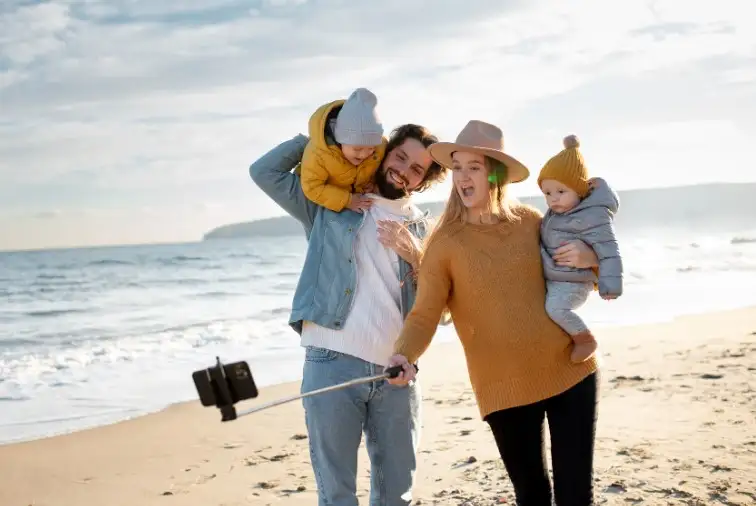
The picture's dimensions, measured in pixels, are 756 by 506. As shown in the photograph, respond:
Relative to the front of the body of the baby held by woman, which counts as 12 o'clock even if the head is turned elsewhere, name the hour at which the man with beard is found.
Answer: The man with beard is roughly at 1 o'clock from the baby held by woman.

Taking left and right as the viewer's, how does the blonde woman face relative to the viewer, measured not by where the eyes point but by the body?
facing the viewer

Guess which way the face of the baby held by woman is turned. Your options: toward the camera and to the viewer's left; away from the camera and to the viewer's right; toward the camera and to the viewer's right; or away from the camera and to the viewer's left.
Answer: toward the camera and to the viewer's left

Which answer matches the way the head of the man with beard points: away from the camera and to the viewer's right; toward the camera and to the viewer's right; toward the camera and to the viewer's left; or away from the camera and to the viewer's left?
toward the camera and to the viewer's left

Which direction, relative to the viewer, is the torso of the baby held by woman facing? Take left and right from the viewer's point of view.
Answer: facing the viewer and to the left of the viewer

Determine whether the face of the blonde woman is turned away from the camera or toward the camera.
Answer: toward the camera
